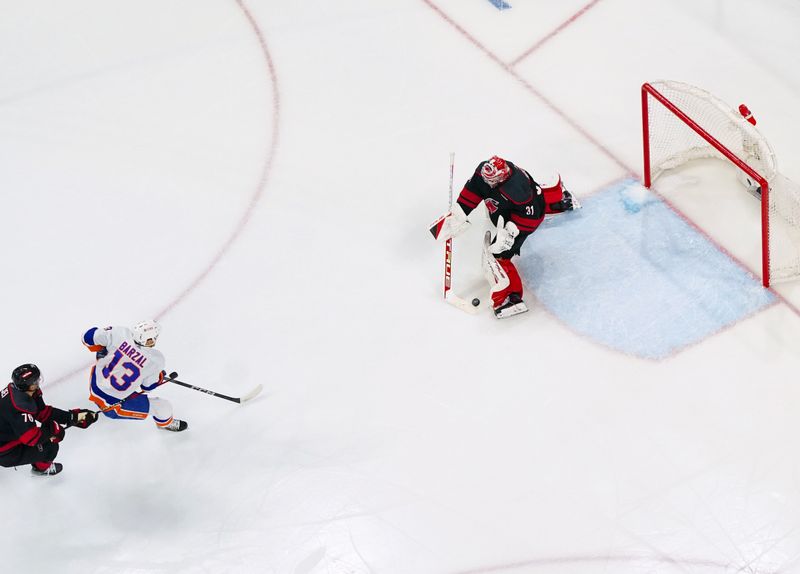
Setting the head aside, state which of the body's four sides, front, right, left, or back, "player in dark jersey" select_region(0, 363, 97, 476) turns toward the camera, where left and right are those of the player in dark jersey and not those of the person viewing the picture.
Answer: right

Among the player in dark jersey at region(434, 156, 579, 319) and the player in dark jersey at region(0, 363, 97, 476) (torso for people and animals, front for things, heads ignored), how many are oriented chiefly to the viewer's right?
1

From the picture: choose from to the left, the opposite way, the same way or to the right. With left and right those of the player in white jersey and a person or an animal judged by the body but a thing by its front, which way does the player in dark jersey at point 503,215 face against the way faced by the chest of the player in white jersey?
the opposite way

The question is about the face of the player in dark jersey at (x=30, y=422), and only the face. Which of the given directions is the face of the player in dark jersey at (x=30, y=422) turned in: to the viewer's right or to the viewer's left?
to the viewer's right

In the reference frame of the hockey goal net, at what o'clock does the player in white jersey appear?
The player in white jersey is roughly at 12 o'clock from the hockey goal net.

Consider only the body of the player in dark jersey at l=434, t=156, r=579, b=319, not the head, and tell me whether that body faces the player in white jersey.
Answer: yes

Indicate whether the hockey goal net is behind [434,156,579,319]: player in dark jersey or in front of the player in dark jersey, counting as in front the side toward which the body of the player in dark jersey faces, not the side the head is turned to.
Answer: behind

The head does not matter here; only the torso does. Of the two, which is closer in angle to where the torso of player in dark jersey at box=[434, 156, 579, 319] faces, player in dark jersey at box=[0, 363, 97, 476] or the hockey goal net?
the player in dark jersey

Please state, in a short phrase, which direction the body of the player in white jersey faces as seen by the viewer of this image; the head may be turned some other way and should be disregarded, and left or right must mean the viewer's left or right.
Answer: facing away from the viewer and to the right of the viewer

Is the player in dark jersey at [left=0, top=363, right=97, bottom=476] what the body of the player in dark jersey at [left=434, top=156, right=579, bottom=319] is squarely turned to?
yes

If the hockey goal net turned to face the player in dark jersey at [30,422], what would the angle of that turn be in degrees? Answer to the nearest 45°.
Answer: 0° — it already faces them

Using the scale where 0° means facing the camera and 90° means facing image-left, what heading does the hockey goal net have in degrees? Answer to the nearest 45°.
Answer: approximately 45°

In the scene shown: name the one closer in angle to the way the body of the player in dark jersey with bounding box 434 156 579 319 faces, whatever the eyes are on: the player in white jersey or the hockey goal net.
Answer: the player in white jersey
